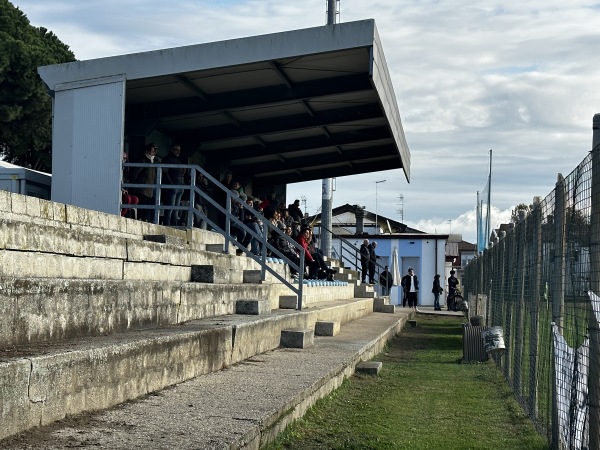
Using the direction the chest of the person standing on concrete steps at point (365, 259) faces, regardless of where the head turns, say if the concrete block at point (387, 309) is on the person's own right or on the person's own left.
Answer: on the person's own right

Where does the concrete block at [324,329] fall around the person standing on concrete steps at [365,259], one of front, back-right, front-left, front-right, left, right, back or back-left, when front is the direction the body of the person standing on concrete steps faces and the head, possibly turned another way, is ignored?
right

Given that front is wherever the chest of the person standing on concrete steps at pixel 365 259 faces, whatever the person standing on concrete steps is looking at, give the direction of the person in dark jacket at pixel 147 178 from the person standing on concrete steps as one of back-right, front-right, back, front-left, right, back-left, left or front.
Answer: right

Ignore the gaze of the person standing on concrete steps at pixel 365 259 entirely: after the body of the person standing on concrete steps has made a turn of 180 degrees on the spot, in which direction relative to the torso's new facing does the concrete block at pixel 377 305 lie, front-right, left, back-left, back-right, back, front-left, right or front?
left

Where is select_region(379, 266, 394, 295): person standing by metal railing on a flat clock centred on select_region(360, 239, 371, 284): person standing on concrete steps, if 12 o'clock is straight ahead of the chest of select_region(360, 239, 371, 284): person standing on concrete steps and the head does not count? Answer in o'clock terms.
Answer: select_region(379, 266, 394, 295): person standing by metal railing is roughly at 10 o'clock from select_region(360, 239, 371, 284): person standing on concrete steps.

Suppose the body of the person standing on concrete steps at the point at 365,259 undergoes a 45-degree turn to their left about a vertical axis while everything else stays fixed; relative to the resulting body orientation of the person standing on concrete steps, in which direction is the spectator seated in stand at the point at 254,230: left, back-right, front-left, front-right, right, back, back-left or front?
back-right
